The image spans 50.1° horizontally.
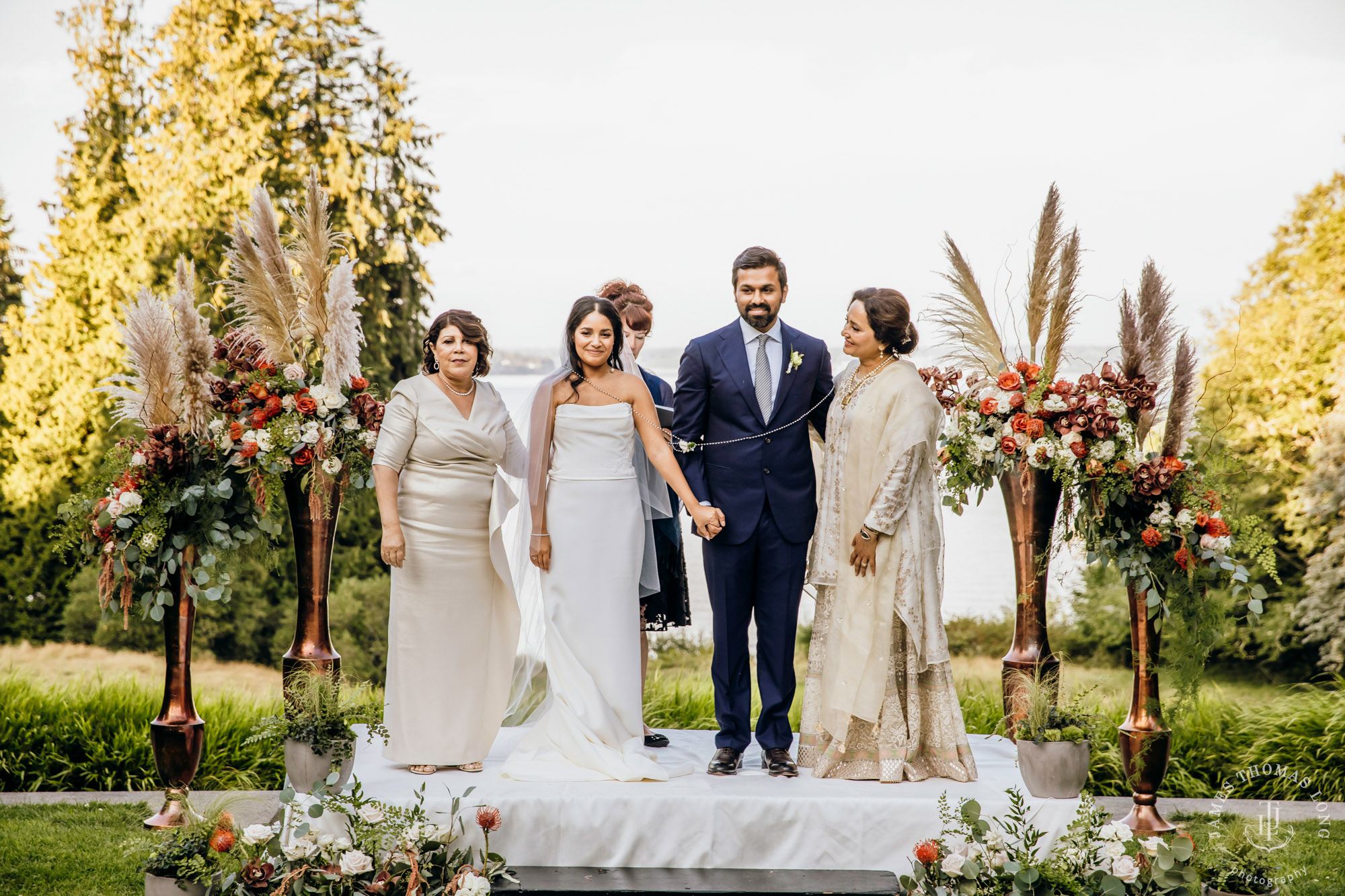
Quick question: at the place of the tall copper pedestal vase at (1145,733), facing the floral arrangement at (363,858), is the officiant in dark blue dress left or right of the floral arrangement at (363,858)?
right

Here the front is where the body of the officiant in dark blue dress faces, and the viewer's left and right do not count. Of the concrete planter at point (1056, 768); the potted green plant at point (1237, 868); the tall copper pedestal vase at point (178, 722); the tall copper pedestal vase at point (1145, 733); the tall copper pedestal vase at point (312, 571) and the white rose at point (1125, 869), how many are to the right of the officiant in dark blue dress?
2

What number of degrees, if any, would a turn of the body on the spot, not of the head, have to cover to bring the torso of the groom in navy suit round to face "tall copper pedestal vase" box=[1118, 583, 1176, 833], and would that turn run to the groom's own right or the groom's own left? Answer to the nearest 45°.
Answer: approximately 90° to the groom's own left

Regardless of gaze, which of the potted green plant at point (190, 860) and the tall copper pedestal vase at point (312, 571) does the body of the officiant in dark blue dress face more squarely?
the potted green plant

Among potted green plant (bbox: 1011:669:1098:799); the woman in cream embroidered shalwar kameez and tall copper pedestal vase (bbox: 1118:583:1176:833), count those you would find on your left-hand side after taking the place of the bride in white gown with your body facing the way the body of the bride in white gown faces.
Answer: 3

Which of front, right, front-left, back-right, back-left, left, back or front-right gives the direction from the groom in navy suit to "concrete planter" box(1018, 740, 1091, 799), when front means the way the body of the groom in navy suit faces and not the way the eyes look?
left

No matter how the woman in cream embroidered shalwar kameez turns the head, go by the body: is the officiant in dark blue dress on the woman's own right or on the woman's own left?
on the woman's own right

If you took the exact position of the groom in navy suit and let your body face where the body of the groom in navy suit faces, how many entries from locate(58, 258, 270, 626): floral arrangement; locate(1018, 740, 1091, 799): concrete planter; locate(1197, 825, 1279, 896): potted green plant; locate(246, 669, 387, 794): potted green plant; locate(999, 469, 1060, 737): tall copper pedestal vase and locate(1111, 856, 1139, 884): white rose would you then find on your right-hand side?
2

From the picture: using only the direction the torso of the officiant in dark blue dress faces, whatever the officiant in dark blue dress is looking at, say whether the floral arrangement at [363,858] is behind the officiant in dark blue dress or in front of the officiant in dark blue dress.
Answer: in front

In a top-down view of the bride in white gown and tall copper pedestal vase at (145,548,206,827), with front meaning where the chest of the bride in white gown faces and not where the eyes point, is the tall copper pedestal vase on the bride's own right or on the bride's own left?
on the bride's own right

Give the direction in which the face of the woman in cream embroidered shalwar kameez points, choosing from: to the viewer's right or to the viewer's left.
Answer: to the viewer's left

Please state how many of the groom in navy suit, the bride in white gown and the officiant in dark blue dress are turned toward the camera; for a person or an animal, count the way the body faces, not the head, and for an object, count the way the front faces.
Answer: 3

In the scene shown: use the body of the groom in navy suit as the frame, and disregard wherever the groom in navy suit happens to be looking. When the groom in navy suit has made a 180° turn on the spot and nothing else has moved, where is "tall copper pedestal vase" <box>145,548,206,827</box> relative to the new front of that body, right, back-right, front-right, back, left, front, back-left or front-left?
left

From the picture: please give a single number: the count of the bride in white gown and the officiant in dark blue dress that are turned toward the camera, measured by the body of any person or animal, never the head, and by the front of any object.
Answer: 2

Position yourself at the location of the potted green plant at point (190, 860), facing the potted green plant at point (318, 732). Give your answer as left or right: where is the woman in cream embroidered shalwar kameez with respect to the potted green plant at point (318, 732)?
right
